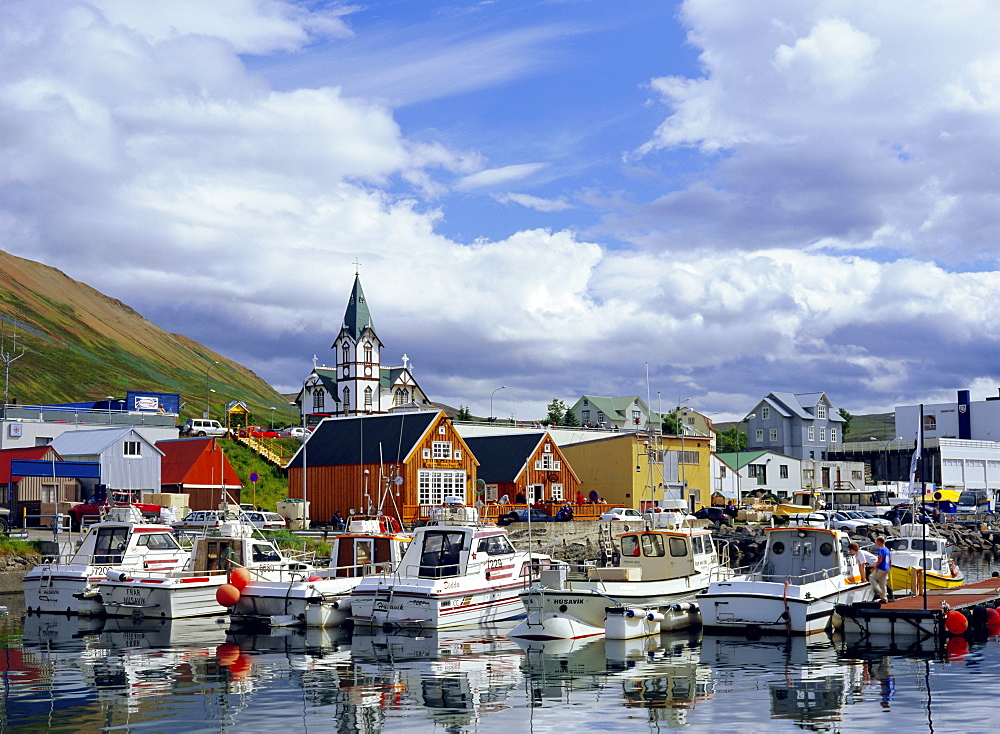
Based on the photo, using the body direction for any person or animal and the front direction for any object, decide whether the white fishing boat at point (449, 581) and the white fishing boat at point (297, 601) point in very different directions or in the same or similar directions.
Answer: same or similar directions

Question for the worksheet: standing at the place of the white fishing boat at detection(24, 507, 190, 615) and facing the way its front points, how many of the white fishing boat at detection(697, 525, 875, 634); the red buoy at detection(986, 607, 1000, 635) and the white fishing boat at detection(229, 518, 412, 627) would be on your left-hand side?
0

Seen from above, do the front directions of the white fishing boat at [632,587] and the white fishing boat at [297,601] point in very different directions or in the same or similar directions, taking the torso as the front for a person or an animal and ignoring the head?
same or similar directions
